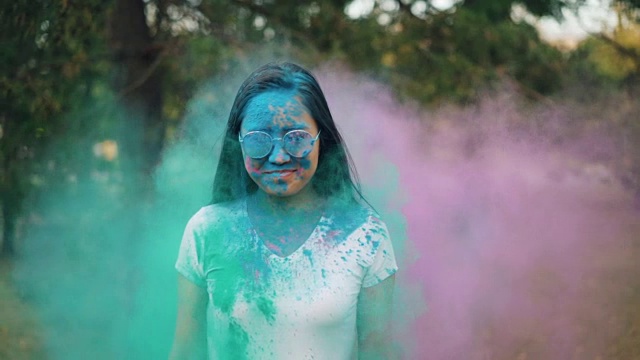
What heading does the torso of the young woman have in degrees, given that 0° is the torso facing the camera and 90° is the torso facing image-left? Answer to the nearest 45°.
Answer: approximately 0°
